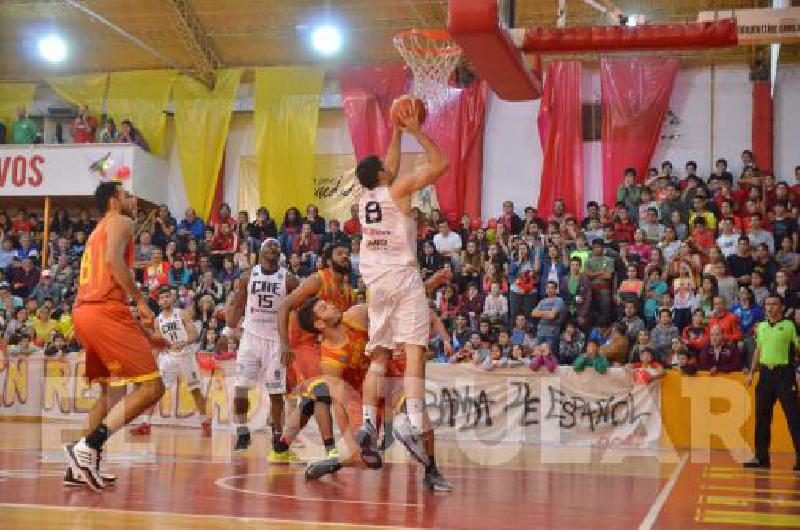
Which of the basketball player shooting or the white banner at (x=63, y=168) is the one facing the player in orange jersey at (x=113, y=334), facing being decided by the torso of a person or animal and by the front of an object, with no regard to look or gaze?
the white banner

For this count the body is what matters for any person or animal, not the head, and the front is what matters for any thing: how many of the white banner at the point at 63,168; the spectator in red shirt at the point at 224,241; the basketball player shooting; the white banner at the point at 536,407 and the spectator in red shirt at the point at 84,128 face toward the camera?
4

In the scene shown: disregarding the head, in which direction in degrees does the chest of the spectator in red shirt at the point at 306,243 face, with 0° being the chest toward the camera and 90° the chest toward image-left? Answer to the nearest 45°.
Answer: approximately 0°

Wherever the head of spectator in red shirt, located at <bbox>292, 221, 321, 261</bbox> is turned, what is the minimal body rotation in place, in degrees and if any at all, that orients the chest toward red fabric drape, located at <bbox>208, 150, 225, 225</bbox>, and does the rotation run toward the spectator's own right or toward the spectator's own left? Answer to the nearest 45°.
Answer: approximately 180°

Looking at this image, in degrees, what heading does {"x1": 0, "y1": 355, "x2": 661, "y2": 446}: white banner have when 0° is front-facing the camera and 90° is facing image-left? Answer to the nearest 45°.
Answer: approximately 0°

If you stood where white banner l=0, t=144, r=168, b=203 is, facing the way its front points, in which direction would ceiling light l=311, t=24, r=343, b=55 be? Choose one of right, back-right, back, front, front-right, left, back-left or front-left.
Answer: front-left

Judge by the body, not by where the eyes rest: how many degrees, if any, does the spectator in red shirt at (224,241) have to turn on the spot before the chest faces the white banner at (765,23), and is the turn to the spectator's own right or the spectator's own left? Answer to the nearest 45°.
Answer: approximately 45° to the spectator's own left

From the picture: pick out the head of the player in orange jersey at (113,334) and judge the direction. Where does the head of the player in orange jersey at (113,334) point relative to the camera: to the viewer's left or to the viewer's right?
to the viewer's right

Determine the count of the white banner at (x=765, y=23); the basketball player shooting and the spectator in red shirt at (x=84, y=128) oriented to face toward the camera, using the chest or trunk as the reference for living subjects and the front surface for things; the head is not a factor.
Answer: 2
